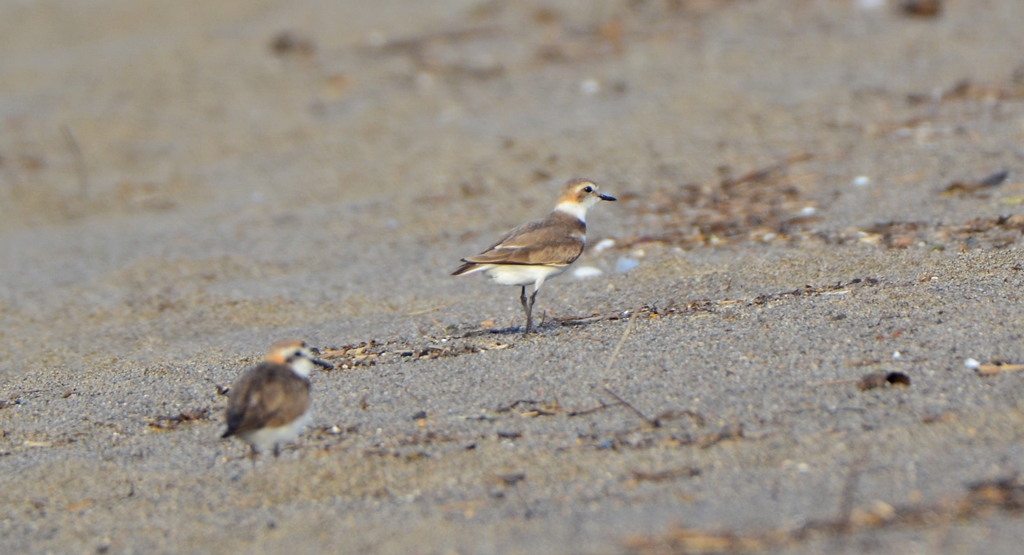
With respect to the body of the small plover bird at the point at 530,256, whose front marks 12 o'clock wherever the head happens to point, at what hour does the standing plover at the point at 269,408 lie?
The standing plover is roughly at 4 o'clock from the small plover bird.

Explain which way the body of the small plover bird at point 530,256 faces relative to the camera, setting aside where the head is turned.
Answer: to the viewer's right

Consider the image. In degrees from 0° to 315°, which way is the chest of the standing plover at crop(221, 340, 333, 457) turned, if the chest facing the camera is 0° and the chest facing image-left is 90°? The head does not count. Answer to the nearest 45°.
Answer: approximately 270°

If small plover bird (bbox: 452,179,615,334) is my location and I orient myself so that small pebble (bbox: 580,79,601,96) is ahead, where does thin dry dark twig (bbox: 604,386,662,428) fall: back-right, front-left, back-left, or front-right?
back-right

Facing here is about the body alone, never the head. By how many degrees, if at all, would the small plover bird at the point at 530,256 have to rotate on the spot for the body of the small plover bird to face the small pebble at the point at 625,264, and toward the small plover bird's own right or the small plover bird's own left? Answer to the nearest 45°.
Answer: approximately 45° to the small plover bird's own left

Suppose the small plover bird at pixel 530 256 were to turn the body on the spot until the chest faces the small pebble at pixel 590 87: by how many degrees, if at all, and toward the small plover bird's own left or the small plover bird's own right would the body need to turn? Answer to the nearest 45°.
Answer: approximately 90° to the small plover bird's own left

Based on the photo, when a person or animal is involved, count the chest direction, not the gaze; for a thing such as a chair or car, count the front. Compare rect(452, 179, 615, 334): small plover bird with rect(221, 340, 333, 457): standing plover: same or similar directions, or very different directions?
same or similar directions

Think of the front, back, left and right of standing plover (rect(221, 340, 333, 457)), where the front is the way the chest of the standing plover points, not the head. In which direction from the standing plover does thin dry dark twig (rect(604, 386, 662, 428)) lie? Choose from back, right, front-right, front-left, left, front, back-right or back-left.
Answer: front

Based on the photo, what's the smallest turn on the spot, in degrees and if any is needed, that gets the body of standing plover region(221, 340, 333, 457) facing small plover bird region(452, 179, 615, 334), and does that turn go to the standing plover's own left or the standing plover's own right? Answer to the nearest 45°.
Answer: approximately 45° to the standing plover's own left

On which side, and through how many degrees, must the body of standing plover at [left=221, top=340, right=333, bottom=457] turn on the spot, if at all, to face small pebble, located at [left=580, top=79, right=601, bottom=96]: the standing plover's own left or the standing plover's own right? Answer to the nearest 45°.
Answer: approximately 45° to the standing plover's own left
